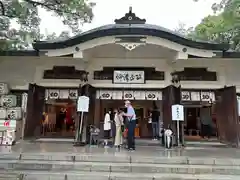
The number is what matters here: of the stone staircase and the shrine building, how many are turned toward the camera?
2

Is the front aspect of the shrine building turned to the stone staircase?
yes

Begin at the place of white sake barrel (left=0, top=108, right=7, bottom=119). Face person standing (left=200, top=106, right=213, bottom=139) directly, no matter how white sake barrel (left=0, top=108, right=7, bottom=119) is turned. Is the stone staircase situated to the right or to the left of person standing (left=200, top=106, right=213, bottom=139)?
right

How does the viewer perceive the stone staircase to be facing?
facing the viewer

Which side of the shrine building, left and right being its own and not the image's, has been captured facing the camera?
front
